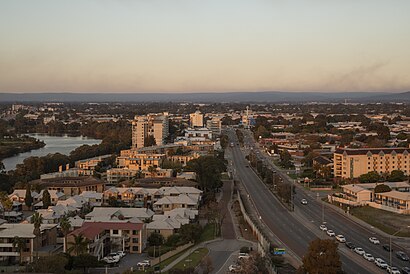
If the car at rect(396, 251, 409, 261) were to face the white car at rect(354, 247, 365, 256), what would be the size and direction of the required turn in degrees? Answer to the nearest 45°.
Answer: approximately 135° to its right

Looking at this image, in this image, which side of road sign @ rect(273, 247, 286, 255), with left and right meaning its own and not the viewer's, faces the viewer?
front

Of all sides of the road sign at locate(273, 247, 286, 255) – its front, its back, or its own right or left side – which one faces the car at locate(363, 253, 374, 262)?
left

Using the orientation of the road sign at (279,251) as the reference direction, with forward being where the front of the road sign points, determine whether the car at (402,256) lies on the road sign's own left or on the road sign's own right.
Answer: on the road sign's own left

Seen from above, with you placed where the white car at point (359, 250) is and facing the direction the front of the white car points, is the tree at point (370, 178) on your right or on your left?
on your left

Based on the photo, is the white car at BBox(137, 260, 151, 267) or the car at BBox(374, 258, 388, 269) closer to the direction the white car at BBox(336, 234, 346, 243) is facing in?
the car

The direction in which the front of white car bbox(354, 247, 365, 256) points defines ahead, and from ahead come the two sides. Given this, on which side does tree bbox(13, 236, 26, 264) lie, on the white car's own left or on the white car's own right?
on the white car's own right

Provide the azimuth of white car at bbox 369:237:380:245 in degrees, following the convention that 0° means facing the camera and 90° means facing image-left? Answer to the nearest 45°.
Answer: approximately 315°

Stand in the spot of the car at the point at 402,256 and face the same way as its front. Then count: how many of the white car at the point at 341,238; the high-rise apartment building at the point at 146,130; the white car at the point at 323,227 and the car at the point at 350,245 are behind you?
4

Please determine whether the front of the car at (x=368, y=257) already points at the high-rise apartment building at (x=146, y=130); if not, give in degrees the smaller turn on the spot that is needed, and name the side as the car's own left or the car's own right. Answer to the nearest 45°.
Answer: approximately 180°

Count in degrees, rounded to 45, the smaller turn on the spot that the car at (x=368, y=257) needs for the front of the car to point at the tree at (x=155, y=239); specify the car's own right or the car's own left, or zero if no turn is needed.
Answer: approximately 135° to the car's own right

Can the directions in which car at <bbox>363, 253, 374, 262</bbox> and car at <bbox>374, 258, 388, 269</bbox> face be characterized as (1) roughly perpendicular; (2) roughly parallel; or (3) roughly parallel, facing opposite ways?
roughly parallel

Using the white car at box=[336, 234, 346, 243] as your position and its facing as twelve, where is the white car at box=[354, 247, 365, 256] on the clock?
the white car at box=[354, 247, 365, 256] is roughly at 1 o'clock from the white car at box=[336, 234, 346, 243].

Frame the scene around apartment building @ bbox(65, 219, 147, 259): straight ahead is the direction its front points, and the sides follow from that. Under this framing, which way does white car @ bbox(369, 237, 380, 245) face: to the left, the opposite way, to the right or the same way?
the same way

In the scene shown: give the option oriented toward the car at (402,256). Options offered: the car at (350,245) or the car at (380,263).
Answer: the car at (350,245)

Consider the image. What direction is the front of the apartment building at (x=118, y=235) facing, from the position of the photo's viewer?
facing the viewer

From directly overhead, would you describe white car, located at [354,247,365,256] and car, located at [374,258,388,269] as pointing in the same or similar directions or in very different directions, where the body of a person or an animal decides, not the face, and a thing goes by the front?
same or similar directions

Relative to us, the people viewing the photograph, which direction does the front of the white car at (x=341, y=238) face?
facing the viewer and to the right of the viewer

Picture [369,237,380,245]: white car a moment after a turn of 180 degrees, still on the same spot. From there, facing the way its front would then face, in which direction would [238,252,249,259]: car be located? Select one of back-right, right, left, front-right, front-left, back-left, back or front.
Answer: left

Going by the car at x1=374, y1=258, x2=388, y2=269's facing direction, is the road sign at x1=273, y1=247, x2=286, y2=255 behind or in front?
behind

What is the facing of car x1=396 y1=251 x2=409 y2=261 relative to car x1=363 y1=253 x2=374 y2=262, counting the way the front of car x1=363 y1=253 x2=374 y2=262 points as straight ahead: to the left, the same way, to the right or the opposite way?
the same way
